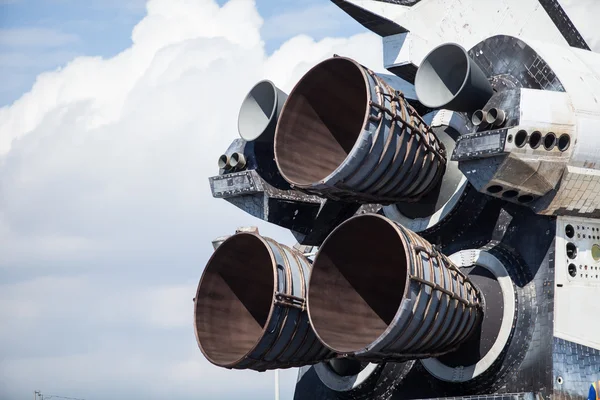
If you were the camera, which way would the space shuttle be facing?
facing away from the viewer and to the right of the viewer
